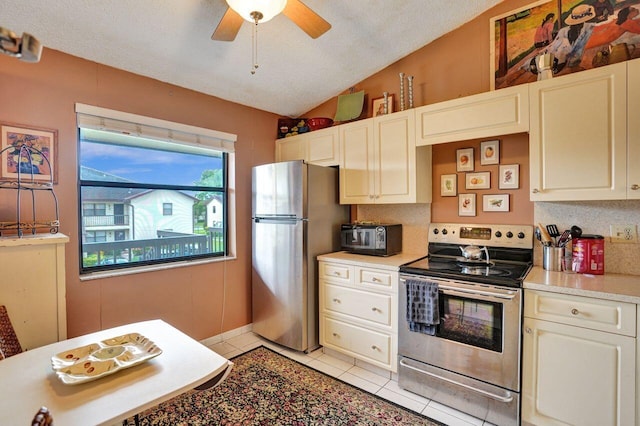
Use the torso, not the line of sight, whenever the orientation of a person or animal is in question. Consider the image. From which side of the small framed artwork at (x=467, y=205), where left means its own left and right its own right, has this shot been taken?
front

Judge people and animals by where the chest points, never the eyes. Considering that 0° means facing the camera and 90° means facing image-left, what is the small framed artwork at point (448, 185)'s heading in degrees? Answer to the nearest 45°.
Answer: approximately 0°

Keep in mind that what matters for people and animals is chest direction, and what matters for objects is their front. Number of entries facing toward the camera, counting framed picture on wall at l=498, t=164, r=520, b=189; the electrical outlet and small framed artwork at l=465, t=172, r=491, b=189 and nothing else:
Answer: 3

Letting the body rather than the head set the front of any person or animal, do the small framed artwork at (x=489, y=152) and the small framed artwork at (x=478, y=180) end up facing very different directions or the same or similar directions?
same or similar directions

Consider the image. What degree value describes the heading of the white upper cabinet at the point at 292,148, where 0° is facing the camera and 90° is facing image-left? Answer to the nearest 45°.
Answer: approximately 45°

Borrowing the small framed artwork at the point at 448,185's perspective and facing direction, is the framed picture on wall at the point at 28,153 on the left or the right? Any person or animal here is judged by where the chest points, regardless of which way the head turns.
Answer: on its right

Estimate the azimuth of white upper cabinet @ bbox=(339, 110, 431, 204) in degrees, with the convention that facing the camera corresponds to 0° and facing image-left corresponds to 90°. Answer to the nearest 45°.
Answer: approximately 45°

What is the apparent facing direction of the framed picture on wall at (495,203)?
toward the camera

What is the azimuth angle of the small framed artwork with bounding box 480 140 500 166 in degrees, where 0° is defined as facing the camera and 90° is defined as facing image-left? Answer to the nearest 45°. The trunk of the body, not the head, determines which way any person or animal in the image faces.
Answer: approximately 0°

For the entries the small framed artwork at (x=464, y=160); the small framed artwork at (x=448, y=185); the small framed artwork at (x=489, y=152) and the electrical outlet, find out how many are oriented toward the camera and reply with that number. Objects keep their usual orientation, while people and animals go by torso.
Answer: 4

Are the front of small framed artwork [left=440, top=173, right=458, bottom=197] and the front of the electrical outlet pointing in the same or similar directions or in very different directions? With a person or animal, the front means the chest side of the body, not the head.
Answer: same or similar directions
